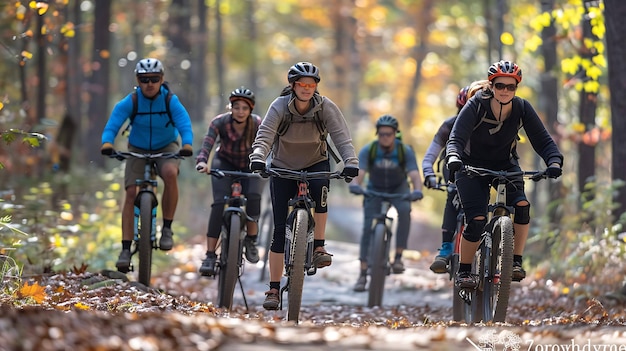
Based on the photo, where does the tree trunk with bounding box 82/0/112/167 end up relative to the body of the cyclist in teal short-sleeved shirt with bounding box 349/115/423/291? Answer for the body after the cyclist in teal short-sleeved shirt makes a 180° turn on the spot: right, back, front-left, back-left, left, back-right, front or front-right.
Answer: front-left

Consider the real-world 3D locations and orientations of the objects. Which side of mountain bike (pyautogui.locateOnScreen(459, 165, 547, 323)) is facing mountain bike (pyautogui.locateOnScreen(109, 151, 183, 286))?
right

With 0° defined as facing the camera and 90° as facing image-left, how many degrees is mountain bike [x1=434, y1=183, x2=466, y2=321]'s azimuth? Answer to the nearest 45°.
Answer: approximately 0°

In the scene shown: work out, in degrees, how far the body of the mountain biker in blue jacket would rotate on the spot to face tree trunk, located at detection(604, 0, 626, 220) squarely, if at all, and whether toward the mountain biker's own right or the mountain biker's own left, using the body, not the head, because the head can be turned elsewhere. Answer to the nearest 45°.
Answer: approximately 90° to the mountain biker's own left

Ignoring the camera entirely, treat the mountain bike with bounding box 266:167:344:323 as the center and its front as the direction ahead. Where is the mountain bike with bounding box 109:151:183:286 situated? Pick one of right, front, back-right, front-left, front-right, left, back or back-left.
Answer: back-right

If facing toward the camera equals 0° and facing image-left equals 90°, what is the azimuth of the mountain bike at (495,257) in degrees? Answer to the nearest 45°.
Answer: approximately 0°

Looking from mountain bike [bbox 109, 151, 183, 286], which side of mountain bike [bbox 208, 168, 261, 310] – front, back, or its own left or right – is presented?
right

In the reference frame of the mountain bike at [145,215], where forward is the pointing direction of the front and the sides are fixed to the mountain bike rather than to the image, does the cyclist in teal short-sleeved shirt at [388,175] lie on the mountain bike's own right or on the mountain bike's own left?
on the mountain bike's own left

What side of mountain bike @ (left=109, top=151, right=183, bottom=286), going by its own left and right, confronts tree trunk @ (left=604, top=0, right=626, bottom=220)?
left
